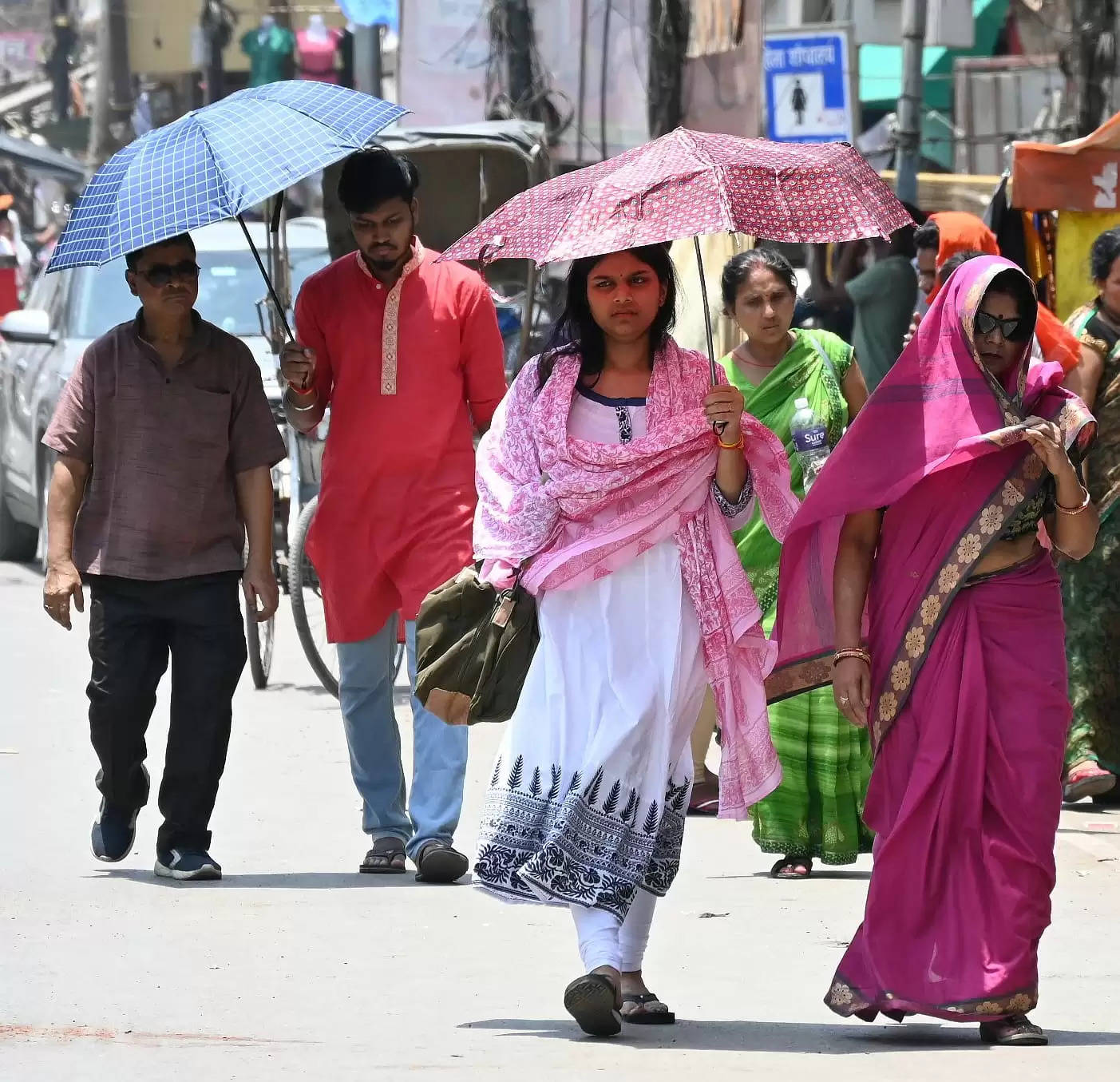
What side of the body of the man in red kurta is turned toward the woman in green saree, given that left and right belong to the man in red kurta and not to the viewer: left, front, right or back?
left

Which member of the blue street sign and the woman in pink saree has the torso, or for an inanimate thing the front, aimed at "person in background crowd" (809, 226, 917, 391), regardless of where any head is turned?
the blue street sign

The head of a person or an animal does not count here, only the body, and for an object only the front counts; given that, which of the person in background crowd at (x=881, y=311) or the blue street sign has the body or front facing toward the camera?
the blue street sign

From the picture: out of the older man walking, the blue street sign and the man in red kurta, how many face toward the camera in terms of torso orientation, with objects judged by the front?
3

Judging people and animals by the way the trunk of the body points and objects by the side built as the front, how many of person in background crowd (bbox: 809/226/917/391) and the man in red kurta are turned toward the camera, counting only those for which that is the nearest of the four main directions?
1

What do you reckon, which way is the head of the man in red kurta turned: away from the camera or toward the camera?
toward the camera

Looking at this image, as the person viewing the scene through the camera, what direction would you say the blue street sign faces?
facing the viewer

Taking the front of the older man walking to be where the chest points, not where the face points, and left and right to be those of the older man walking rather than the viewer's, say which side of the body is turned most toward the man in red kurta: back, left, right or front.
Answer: left

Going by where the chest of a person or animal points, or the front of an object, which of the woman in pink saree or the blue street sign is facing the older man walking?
the blue street sign

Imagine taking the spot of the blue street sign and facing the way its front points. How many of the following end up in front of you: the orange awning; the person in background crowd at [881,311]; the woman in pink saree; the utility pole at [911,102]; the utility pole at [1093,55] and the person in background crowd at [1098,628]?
4

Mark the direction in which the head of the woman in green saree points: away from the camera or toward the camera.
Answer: toward the camera

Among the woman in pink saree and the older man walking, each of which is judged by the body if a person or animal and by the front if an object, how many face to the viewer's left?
0

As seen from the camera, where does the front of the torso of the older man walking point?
toward the camera

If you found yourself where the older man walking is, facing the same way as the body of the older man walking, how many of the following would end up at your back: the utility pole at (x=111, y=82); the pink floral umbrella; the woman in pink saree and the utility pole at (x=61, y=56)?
2

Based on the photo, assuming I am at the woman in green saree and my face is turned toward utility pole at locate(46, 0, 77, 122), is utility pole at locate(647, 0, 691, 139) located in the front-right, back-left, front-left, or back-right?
front-right
